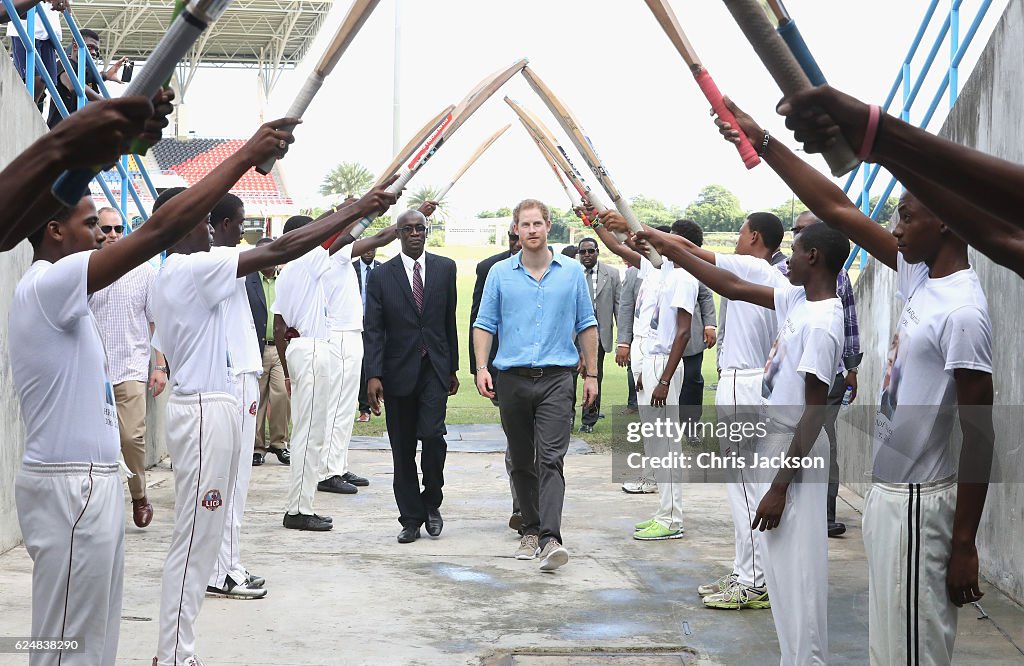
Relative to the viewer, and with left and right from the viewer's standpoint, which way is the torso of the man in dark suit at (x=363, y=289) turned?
facing the viewer

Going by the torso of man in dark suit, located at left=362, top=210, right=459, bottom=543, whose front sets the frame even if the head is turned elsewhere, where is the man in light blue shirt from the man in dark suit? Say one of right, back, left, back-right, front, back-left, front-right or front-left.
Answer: front-left

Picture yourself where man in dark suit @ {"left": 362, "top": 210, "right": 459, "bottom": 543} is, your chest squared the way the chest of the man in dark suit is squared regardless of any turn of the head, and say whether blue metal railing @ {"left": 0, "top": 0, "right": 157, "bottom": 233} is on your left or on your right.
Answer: on your right

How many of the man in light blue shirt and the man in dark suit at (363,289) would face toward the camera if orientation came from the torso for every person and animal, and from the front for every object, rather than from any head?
2

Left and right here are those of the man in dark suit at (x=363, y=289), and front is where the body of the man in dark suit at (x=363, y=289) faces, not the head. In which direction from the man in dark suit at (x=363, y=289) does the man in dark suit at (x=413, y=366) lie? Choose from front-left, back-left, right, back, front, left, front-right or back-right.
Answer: front

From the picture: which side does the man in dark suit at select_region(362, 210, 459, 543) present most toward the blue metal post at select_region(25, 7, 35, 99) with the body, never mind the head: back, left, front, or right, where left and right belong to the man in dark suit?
right

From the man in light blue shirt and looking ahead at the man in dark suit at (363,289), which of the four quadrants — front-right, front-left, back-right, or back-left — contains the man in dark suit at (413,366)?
front-left

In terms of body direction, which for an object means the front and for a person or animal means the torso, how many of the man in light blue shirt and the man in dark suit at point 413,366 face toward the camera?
2

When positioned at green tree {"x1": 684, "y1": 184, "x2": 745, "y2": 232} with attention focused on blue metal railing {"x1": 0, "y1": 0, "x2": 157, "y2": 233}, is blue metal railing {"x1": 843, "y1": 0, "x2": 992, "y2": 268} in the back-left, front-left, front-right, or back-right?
front-left

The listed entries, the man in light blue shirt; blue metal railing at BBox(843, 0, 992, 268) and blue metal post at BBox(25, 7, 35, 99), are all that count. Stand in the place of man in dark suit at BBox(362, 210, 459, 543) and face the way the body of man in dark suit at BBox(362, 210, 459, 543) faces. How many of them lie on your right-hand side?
1
